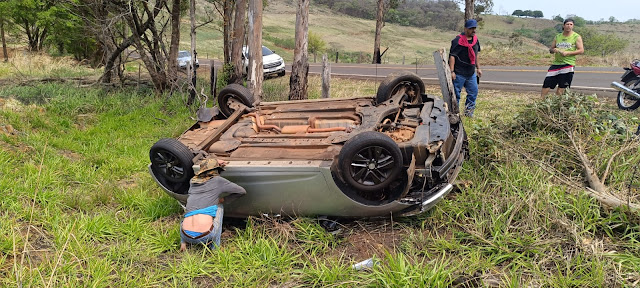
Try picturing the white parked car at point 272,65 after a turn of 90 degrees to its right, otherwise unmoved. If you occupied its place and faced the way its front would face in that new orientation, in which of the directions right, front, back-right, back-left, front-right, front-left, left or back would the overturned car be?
front-left

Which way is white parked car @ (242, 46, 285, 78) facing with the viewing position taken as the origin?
facing the viewer and to the right of the viewer

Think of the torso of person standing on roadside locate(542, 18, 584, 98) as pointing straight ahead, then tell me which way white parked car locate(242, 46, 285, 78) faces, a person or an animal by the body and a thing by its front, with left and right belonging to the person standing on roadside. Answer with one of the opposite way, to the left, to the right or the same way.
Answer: to the left

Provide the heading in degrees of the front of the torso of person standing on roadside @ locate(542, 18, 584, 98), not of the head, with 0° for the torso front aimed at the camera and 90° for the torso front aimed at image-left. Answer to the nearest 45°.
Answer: approximately 0°

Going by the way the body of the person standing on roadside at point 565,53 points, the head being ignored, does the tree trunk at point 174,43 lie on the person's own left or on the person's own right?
on the person's own right

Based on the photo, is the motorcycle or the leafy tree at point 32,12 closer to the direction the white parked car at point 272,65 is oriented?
the motorcycle

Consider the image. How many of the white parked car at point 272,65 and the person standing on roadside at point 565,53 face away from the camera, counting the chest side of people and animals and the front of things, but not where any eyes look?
0

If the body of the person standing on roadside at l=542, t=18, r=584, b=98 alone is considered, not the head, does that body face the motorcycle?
no

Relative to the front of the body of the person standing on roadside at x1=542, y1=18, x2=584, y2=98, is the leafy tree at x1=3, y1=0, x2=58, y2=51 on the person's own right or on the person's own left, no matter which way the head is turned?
on the person's own right

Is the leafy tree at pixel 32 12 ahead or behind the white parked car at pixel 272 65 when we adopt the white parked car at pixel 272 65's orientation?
behind

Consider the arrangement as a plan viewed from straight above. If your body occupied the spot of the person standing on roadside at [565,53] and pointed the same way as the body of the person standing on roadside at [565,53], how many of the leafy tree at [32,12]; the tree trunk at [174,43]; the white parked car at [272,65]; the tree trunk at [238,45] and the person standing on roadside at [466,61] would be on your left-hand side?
0

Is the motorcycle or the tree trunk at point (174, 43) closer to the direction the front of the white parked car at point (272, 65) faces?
the motorcycle

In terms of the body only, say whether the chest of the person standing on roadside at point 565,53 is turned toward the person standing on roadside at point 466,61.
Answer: no

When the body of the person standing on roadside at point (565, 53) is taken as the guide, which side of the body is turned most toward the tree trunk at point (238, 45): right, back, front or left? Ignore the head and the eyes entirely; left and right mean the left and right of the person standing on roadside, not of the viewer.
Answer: right
